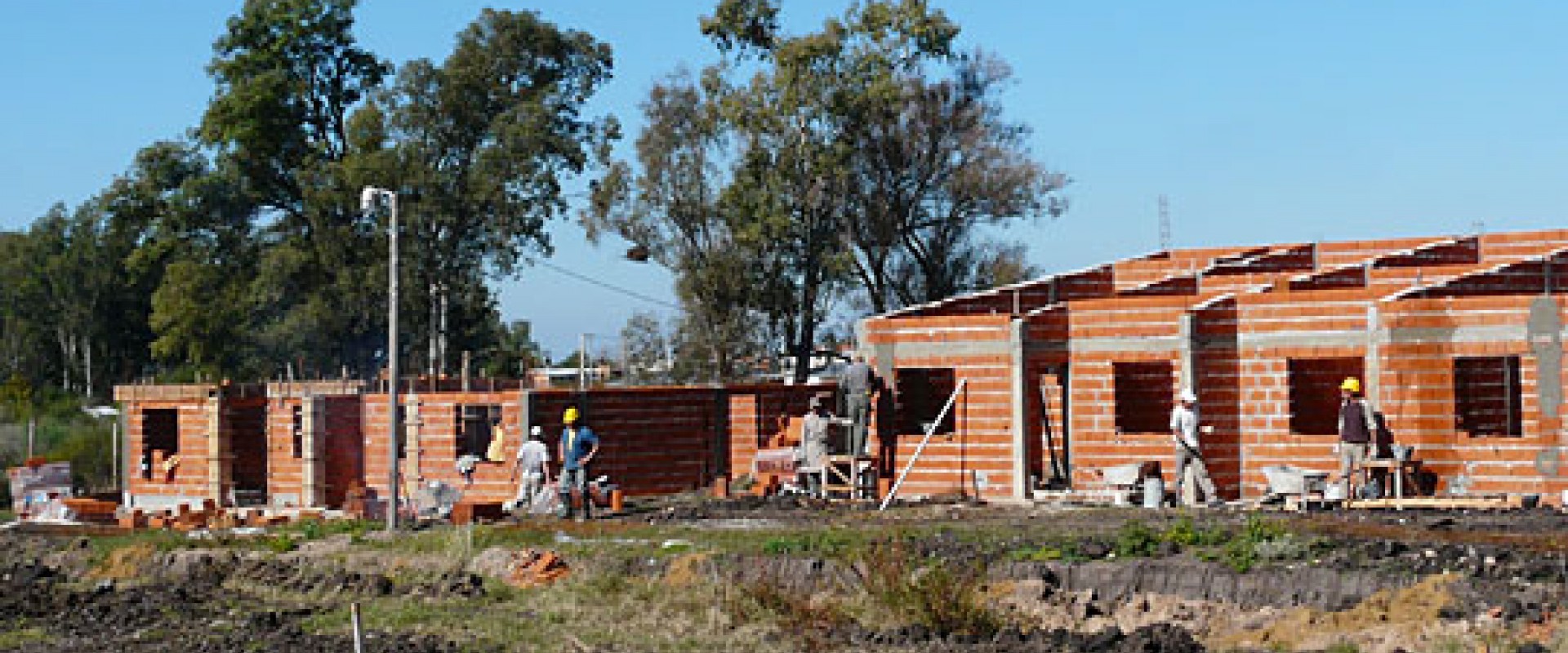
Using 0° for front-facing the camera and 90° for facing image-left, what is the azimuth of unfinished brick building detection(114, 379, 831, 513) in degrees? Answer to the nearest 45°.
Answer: approximately 0°

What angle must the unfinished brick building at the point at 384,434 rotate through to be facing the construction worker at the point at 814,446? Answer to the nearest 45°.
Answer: approximately 45° to its left

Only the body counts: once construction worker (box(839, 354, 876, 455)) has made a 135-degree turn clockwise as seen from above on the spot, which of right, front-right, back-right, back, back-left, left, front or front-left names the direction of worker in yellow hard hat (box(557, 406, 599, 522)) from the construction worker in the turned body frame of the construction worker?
right

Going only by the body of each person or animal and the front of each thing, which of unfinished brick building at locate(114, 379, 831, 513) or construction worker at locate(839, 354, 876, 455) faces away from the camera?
the construction worker

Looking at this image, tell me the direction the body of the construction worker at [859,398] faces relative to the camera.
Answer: away from the camera

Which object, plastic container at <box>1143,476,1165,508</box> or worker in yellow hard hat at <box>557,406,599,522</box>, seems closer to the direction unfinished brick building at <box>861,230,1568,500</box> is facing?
the plastic container

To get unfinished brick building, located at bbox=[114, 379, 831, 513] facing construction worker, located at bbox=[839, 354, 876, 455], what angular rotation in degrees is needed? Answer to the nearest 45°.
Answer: approximately 45° to its left

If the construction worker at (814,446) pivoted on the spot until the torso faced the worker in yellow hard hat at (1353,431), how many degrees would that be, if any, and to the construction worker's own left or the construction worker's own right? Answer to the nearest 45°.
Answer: approximately 45° to the construction worker's own right
